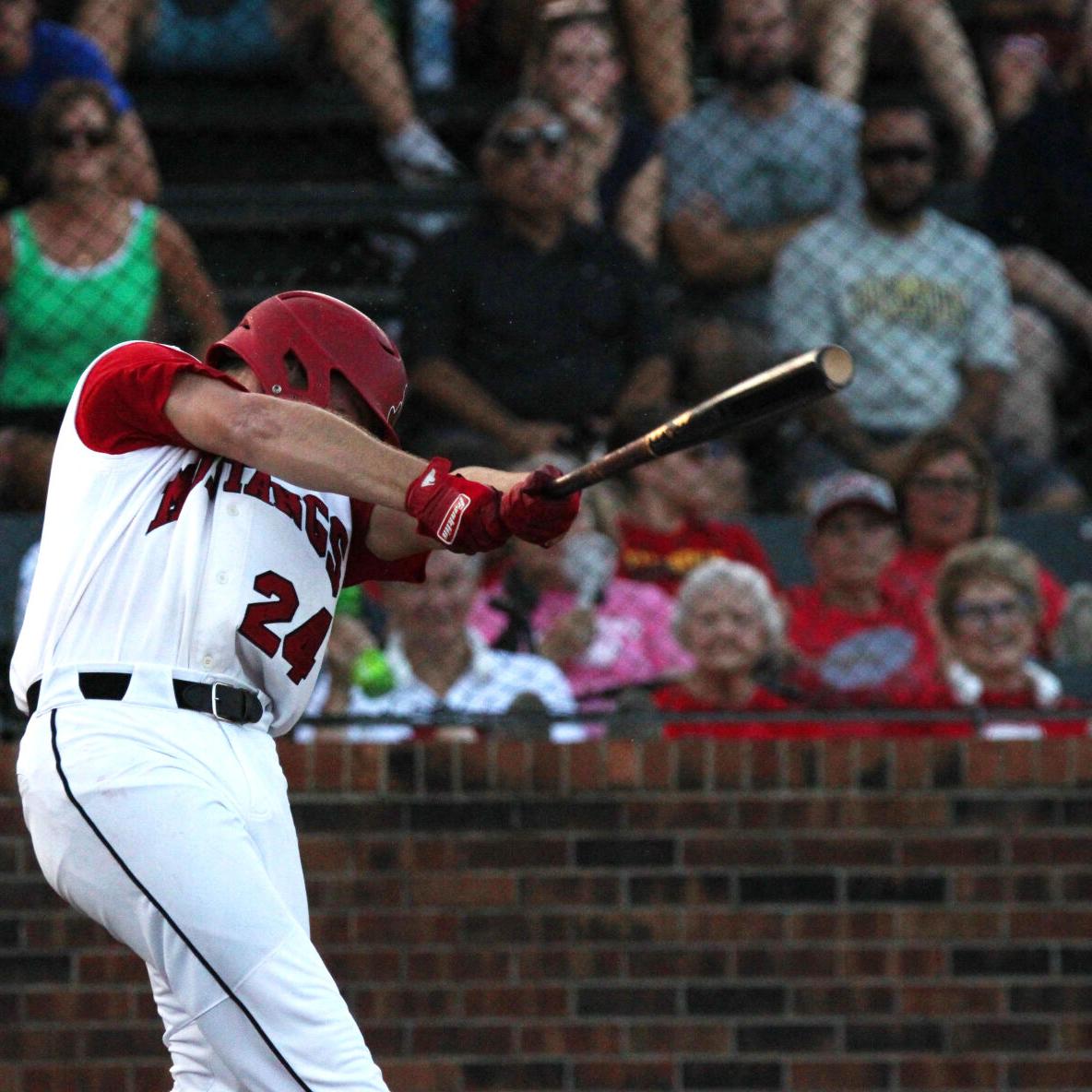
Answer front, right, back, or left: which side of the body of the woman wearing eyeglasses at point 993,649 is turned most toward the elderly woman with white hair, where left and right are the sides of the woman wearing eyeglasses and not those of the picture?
right

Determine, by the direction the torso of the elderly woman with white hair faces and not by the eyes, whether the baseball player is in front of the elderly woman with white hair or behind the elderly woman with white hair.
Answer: in front

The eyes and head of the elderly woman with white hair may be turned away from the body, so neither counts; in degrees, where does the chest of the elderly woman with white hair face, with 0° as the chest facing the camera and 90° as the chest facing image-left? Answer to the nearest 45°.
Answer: approximately 0°

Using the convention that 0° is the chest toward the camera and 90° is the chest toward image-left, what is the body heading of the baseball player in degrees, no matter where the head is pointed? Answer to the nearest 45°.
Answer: approximately 315°
